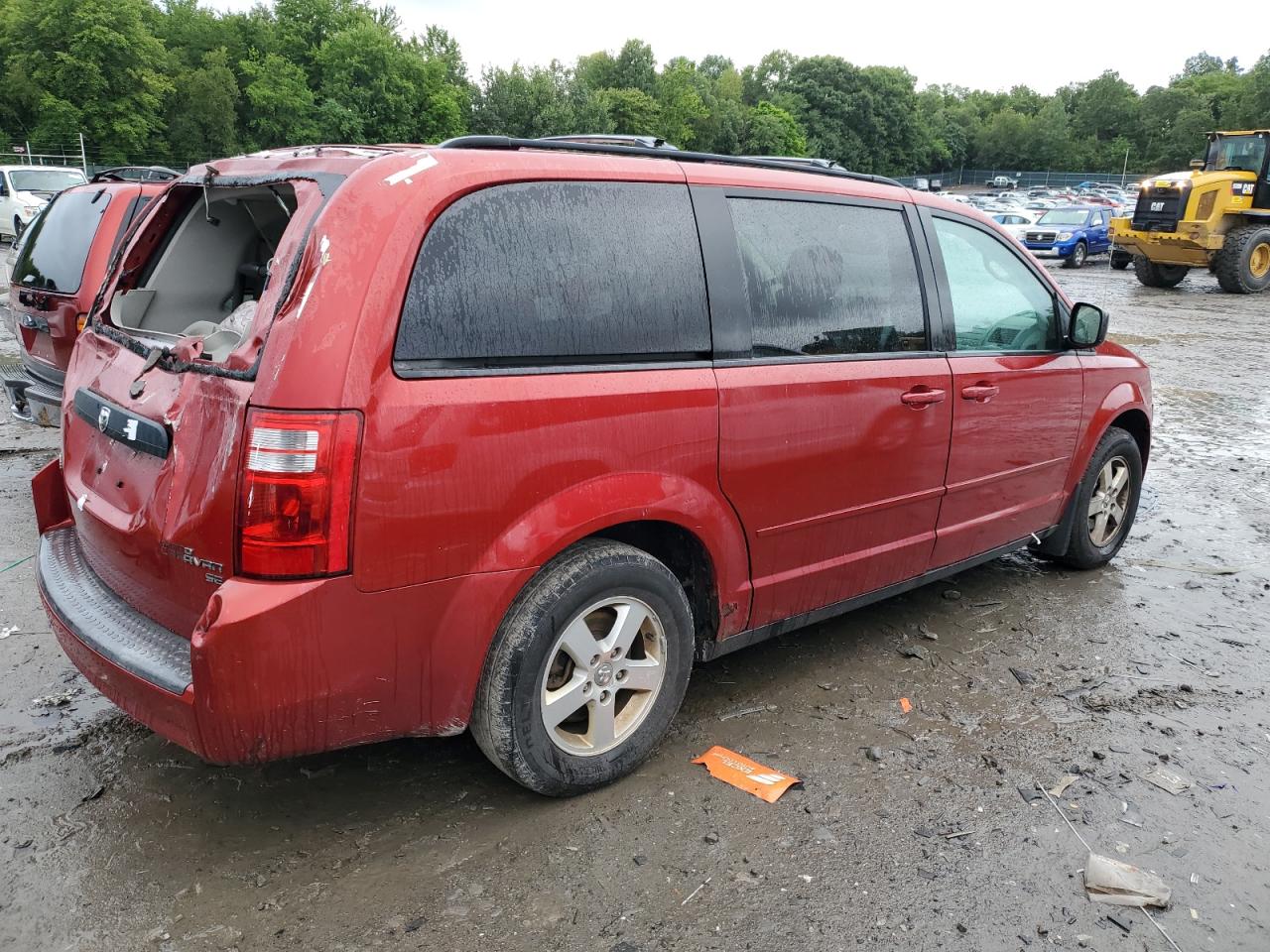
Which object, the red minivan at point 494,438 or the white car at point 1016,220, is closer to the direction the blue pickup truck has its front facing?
the red minivan

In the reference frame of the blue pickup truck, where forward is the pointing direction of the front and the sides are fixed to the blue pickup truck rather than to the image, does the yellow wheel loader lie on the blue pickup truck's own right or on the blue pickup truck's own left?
on the blue pickup truck's own left

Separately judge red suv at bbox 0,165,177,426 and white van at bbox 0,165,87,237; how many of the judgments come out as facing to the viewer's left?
0

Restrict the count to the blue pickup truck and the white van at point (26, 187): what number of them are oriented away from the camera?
0

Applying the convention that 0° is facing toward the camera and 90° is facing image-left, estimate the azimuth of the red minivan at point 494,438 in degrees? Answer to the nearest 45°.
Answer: approximately 225°

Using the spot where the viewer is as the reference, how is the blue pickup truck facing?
facing the viewer and to the left of the viewer

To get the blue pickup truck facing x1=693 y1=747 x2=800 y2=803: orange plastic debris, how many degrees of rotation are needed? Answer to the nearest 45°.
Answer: approximately 45° to its left

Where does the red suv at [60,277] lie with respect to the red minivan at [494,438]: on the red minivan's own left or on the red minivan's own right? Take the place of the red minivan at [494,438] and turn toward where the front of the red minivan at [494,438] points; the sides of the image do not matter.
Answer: on the red minivan's own left

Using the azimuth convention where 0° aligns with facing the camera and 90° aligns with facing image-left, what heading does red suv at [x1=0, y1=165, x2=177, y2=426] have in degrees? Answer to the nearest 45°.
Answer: approximately 225°
